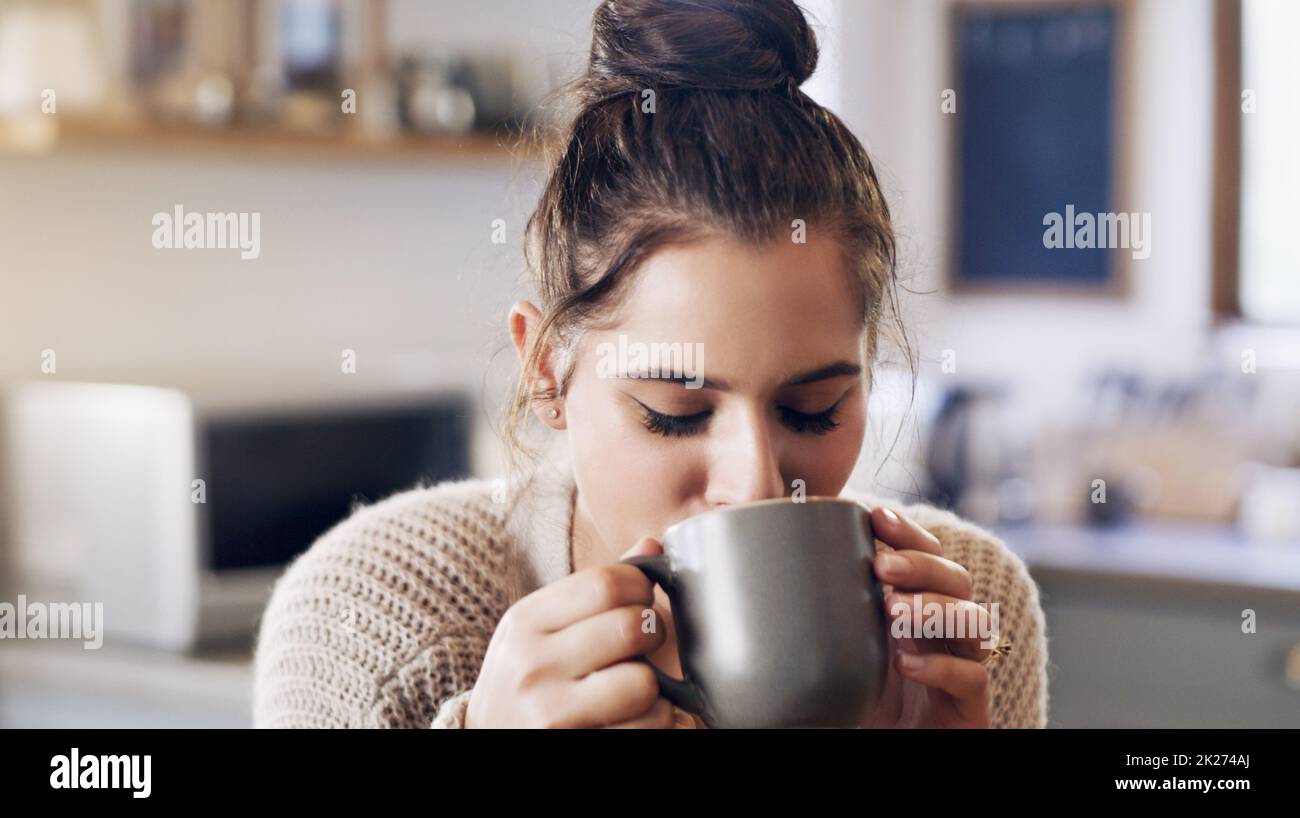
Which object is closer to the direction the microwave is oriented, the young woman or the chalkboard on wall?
the young woman

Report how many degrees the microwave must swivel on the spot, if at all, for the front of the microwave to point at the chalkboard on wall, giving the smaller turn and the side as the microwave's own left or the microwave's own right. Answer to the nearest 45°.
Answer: approximately 90° to the microwave's own left

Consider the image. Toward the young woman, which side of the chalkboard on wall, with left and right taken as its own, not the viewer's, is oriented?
front

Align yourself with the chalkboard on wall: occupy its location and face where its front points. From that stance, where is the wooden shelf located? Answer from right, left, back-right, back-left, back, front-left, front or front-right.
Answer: front-right

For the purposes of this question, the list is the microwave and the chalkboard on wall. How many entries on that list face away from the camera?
0

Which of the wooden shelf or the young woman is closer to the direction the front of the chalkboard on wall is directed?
the young woman

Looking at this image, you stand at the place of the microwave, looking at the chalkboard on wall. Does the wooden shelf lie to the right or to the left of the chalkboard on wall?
left

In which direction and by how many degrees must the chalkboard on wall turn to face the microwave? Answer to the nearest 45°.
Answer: approximately 45° to its right
